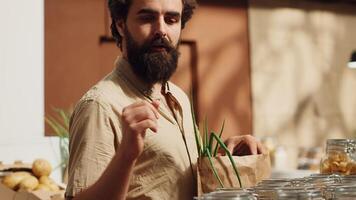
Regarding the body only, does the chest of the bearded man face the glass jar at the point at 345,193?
yes

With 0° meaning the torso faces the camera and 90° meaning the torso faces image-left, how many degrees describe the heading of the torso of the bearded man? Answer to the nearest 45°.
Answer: approximately 315°

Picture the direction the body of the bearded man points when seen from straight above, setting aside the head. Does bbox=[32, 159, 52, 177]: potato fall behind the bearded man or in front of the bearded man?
behind

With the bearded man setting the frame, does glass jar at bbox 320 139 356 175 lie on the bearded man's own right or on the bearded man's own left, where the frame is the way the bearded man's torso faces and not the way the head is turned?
on the bearded man's own left
